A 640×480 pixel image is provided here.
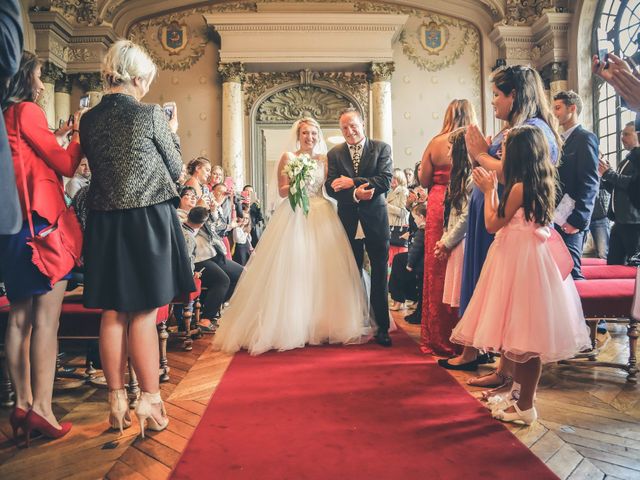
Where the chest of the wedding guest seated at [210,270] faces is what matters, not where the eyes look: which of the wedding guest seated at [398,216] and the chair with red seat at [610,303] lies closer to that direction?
the chair with red seat

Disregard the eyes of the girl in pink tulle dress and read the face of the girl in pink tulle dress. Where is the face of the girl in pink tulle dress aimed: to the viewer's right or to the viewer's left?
to the viewer's left

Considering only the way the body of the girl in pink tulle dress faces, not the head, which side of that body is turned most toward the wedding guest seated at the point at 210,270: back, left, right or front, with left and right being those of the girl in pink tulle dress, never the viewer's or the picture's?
front

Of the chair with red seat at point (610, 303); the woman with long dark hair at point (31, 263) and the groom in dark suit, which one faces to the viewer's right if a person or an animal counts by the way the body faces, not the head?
the woman with long dark hair

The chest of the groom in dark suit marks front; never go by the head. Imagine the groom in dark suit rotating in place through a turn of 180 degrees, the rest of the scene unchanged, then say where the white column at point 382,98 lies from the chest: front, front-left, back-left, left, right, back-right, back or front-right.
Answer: front

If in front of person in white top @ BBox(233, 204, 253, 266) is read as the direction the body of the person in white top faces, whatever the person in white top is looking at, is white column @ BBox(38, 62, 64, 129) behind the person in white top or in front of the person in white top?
behind

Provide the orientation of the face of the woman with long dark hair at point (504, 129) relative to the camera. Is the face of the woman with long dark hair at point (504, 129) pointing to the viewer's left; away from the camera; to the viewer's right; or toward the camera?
to the viewer's left

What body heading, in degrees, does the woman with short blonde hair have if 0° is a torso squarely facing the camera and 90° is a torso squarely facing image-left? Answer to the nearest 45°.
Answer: approximately 225°

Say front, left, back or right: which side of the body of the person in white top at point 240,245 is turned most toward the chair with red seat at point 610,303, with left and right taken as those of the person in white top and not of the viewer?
front

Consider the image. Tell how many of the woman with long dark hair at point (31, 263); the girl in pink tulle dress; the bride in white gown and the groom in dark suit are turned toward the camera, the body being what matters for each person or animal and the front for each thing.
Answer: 2

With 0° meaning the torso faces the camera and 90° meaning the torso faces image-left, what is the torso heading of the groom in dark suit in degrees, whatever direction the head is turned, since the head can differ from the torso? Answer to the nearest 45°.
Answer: approximately 0°

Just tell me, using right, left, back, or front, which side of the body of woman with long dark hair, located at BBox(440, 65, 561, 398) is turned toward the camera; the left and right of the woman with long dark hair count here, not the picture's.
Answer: left

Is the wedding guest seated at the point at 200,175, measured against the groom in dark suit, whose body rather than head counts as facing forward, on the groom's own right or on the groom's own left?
on the groom's own right

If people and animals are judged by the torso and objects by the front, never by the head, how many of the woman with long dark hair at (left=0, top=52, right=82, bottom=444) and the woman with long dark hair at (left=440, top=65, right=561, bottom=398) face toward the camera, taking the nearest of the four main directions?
0
